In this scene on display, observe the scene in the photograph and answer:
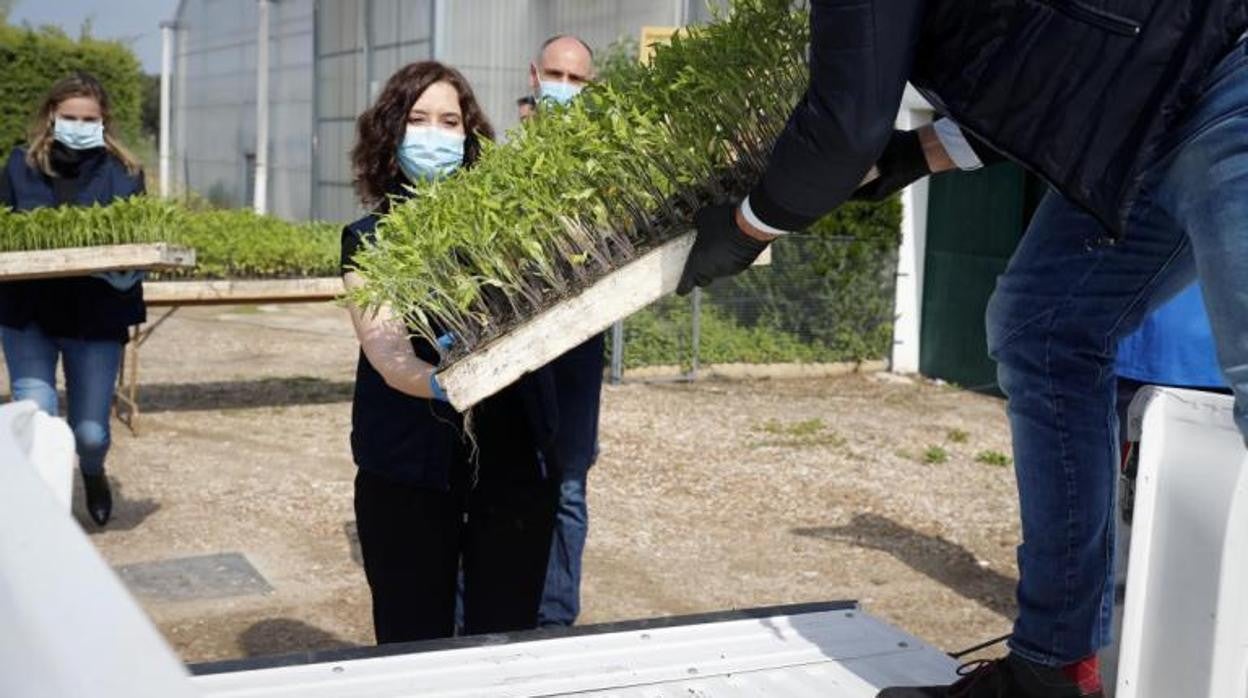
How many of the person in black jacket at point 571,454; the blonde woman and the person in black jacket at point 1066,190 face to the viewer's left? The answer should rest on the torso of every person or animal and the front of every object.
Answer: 1

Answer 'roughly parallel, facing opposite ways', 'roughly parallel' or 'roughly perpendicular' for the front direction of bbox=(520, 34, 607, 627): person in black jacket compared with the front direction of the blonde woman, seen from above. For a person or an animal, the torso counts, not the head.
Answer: roughly parallel

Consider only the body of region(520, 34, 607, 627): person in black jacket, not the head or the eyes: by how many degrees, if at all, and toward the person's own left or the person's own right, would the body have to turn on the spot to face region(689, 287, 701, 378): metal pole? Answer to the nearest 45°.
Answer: approximately 180°

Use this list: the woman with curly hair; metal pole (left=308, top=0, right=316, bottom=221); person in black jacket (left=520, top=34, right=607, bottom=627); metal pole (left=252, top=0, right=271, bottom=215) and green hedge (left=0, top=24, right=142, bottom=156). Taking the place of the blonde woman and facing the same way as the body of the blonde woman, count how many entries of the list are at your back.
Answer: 3

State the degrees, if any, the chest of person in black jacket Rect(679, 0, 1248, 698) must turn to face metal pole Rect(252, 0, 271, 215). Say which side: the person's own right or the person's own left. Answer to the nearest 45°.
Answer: approximately 45° to the person's own right

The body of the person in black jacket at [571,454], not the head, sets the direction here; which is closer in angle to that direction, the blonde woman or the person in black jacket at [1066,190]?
the person in black jacket

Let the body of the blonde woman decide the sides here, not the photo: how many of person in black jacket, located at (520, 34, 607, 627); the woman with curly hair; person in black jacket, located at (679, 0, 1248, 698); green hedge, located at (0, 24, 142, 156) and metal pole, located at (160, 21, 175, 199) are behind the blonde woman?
2

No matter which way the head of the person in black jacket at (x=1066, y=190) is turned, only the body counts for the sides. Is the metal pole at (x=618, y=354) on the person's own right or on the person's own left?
on the person's own right

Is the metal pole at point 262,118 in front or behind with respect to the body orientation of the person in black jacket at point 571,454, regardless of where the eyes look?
behind

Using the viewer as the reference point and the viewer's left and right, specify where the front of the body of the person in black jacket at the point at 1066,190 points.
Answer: facing to the left of the viewer

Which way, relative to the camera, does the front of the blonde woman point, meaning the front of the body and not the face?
toward the camera

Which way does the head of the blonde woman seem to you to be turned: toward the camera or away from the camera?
toward the camera

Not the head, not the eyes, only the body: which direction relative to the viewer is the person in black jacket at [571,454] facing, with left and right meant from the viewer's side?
facing the viewer
